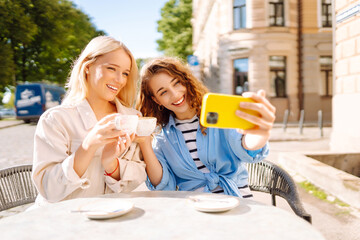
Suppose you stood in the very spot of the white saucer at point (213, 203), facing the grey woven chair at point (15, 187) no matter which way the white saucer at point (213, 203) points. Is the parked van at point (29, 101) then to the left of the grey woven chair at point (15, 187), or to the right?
right

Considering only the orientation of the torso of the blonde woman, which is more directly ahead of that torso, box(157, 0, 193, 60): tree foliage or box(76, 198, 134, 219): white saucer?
the white saucer

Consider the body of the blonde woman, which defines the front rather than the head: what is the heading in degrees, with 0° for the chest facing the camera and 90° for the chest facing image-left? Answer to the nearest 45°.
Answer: approximately 315°

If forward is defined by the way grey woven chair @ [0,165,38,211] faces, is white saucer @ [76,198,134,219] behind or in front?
in front

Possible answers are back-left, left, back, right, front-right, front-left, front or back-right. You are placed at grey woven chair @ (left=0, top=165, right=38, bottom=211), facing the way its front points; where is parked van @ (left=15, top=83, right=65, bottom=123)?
back-left

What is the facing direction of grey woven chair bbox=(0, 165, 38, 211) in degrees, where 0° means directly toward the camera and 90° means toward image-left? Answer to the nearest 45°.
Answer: approximately 315°

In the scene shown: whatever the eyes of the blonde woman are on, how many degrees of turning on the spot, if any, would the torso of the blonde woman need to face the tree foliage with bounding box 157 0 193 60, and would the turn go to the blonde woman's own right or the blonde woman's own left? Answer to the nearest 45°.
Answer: approximately 135° to the blonde woman's own left

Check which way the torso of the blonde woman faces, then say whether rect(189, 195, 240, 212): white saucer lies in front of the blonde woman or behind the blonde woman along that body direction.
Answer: in front
